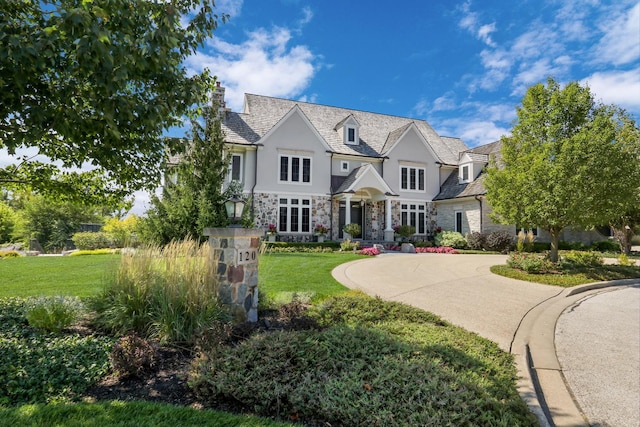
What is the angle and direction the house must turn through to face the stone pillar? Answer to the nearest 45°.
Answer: approximately 45° to its right

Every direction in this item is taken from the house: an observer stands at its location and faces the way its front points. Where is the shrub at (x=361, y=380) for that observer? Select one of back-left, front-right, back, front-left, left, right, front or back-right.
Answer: front-right

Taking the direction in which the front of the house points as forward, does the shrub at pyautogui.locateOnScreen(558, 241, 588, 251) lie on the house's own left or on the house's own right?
on the house's own left

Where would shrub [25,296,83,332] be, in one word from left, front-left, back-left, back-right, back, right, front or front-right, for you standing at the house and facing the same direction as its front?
front-right

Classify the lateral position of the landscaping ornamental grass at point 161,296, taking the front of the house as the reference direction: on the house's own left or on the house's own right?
on the house's own right

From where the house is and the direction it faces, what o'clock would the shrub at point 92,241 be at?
The shrub is roughly at 4 o'clock from the house.

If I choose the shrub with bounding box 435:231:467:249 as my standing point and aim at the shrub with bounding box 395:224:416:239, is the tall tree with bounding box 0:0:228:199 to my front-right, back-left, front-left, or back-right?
front-left

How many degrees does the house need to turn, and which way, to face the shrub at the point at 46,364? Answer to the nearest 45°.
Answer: approximately 45° to its right

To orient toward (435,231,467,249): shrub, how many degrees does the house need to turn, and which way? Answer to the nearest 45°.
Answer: approximately 45° to its left

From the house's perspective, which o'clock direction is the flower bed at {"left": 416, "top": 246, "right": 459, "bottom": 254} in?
The flower bed is roughly at 11 o'clock from the house.
